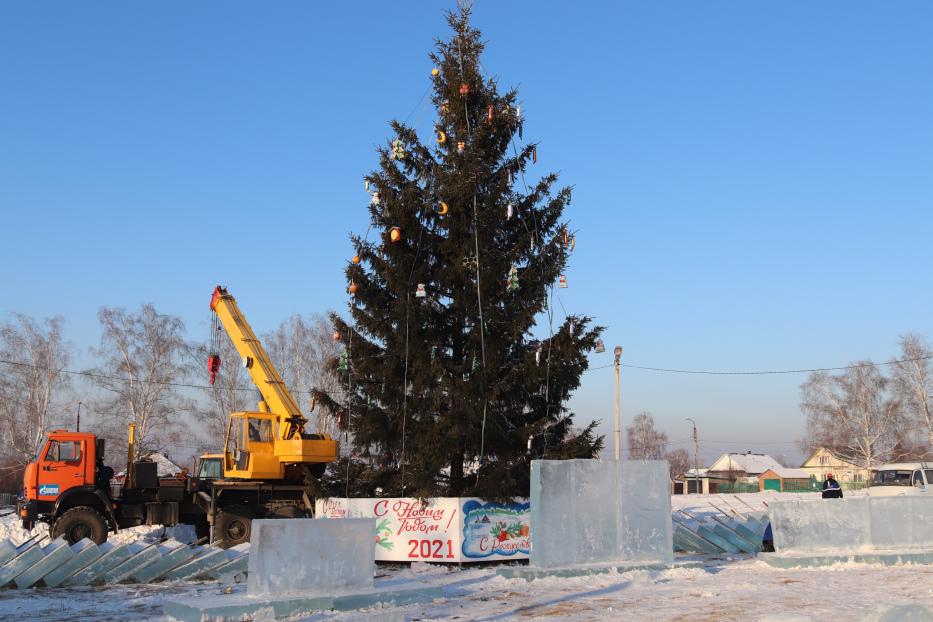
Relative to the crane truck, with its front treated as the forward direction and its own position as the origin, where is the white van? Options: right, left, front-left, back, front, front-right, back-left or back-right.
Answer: back

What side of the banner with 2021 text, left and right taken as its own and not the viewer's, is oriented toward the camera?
front

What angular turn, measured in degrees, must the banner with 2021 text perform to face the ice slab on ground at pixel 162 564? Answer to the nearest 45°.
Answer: approximately 90° to its right

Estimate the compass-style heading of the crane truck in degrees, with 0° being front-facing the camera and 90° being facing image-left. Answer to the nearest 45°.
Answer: approximately 90°

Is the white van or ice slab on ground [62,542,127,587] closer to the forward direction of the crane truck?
the ice slab on ground

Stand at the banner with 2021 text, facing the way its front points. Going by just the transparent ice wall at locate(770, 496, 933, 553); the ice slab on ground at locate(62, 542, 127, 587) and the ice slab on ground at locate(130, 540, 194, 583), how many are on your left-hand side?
1

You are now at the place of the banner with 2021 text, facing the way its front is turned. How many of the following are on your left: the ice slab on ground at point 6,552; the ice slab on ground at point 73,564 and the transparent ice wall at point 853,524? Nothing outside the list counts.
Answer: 1

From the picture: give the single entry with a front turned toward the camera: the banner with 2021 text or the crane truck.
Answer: the banner with 2021 text

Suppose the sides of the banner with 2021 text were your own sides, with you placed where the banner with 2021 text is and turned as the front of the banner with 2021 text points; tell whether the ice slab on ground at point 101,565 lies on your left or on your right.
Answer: on your right

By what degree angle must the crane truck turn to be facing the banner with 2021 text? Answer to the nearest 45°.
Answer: approximately 135° to its left

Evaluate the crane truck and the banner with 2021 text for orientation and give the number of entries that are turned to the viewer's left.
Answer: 1

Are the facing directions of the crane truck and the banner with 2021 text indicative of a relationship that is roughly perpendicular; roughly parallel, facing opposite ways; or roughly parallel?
roughly perpendicular

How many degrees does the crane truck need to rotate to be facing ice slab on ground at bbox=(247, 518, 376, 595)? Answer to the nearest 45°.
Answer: approximately 90° to its left
